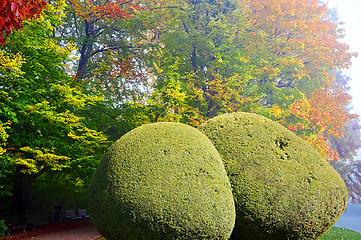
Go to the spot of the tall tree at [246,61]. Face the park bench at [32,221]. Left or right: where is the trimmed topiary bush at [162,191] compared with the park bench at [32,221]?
left

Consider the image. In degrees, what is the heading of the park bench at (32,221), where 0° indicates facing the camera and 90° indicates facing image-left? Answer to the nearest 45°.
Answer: approximately 315°

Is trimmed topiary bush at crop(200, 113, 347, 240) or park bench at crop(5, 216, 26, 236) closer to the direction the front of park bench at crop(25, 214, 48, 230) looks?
the trimmed topiary bush

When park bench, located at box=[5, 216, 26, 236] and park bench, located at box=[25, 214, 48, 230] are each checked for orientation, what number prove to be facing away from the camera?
0

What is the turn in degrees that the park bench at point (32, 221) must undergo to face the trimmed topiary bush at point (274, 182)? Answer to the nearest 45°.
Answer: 0° — it already faces it
